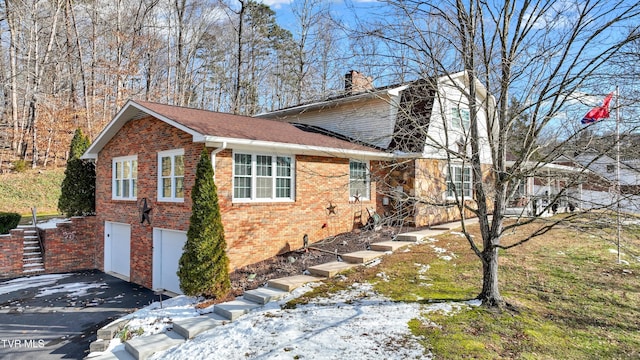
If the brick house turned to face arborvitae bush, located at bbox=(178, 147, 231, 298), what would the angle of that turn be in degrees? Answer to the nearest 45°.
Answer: approximately 45° to its right

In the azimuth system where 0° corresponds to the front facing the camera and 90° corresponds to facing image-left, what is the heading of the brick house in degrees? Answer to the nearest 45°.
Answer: approximately 315°

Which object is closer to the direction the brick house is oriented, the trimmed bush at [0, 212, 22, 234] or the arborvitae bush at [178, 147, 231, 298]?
the arborvitae bush

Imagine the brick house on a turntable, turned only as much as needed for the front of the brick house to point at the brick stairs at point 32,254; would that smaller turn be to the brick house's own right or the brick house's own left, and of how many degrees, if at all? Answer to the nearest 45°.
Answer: approximately 90° to the brick house's own right

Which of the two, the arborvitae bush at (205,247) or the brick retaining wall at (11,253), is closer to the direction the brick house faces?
the arborvitae bush
